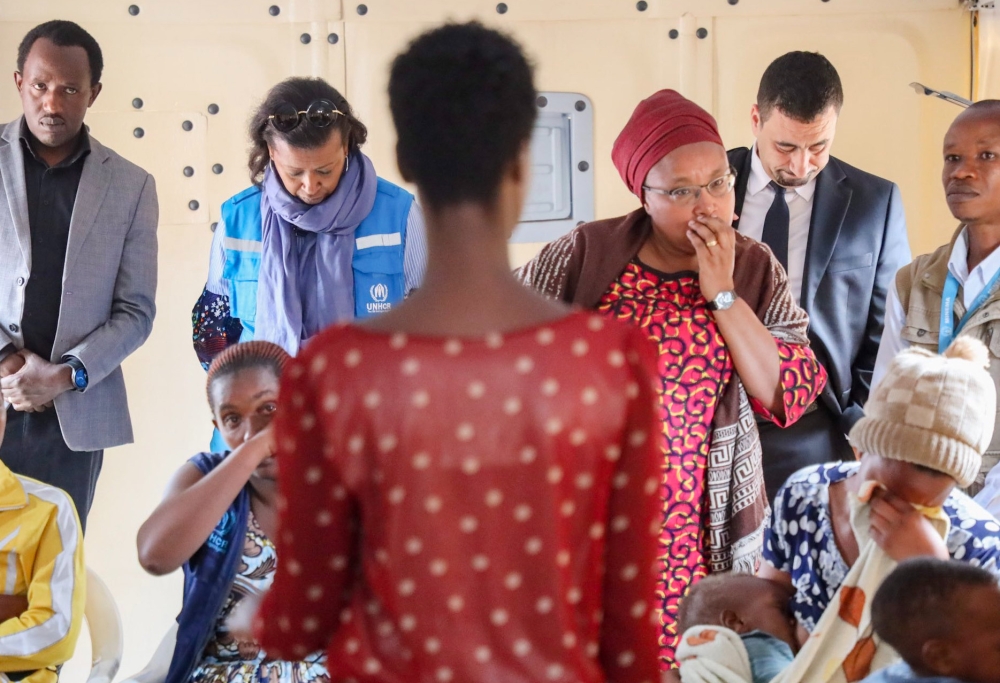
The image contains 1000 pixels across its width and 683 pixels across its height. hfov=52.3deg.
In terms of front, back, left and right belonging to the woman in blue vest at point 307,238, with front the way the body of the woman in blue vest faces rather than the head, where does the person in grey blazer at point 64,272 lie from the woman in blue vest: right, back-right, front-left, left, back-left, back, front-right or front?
back-right

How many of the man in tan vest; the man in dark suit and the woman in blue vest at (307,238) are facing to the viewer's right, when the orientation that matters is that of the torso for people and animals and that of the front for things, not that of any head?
0

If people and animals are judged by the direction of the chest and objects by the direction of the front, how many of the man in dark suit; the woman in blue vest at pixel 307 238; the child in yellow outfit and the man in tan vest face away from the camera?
0

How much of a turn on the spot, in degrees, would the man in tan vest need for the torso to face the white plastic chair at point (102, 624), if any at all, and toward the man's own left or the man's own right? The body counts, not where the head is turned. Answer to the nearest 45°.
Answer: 0° — they already face it

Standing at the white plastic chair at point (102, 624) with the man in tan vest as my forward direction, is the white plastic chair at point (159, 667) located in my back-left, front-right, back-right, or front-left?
front-right

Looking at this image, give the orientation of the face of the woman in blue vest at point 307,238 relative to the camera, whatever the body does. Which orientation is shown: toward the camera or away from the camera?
toward the camera

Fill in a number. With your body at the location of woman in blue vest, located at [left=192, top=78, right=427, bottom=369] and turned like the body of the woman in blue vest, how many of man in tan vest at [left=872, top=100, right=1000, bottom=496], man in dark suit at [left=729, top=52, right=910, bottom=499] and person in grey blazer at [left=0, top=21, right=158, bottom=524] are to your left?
2

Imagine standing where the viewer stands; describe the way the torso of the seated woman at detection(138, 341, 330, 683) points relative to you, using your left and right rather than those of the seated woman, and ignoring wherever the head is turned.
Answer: facing the viewer and to the right of the viewer

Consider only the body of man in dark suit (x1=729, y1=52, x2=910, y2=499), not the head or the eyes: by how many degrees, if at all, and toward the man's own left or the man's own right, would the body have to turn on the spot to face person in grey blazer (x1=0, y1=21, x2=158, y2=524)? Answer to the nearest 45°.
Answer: approximately 45° to the man's own right

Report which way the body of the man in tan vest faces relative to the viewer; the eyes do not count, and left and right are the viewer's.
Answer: facing the viewer and to the left of the viewer

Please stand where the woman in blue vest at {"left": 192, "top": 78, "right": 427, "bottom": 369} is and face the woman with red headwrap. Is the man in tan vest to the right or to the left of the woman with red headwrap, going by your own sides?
left

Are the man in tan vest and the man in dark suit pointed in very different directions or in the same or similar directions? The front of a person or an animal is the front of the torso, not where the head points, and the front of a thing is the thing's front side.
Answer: same or similar directions

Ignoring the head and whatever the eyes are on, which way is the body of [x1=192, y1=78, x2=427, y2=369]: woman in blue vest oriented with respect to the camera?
toward the camera

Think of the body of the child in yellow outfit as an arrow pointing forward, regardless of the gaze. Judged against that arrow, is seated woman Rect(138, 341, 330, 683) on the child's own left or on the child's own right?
on the child's own left
